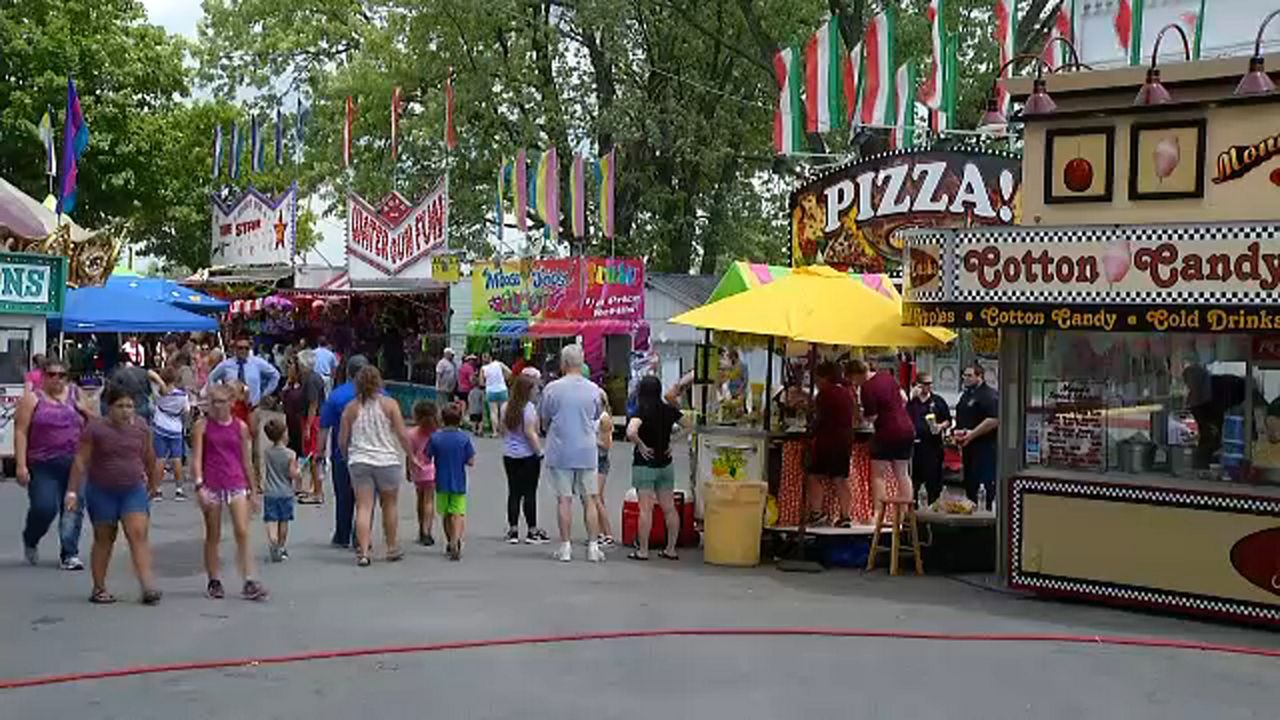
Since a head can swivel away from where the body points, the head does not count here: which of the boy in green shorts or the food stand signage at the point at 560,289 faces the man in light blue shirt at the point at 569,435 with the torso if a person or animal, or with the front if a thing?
the food stand signage

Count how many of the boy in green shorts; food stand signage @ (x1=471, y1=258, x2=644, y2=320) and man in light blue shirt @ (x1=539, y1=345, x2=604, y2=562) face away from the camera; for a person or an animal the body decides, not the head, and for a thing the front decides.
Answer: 2

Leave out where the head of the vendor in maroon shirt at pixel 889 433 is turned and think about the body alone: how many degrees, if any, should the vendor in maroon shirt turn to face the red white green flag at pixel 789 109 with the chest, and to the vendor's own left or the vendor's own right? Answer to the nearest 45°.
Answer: approximately 45° to the vendor's own right

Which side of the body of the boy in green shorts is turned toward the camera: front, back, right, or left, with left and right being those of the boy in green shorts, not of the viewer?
back

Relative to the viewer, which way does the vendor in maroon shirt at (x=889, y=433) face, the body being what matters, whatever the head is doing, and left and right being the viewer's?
facing away from the viewer and to the left of the viewer

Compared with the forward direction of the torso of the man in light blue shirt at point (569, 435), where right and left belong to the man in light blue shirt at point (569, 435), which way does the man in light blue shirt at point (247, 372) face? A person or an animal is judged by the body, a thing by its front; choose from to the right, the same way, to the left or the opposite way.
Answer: the opposite way

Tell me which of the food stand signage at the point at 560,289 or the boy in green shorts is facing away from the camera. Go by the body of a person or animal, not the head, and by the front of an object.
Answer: the boy in green shorts

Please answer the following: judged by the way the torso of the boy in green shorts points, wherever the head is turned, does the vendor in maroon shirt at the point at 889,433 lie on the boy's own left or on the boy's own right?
on the boy's own right

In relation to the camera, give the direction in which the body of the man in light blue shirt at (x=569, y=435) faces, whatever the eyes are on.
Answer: away from the camera
